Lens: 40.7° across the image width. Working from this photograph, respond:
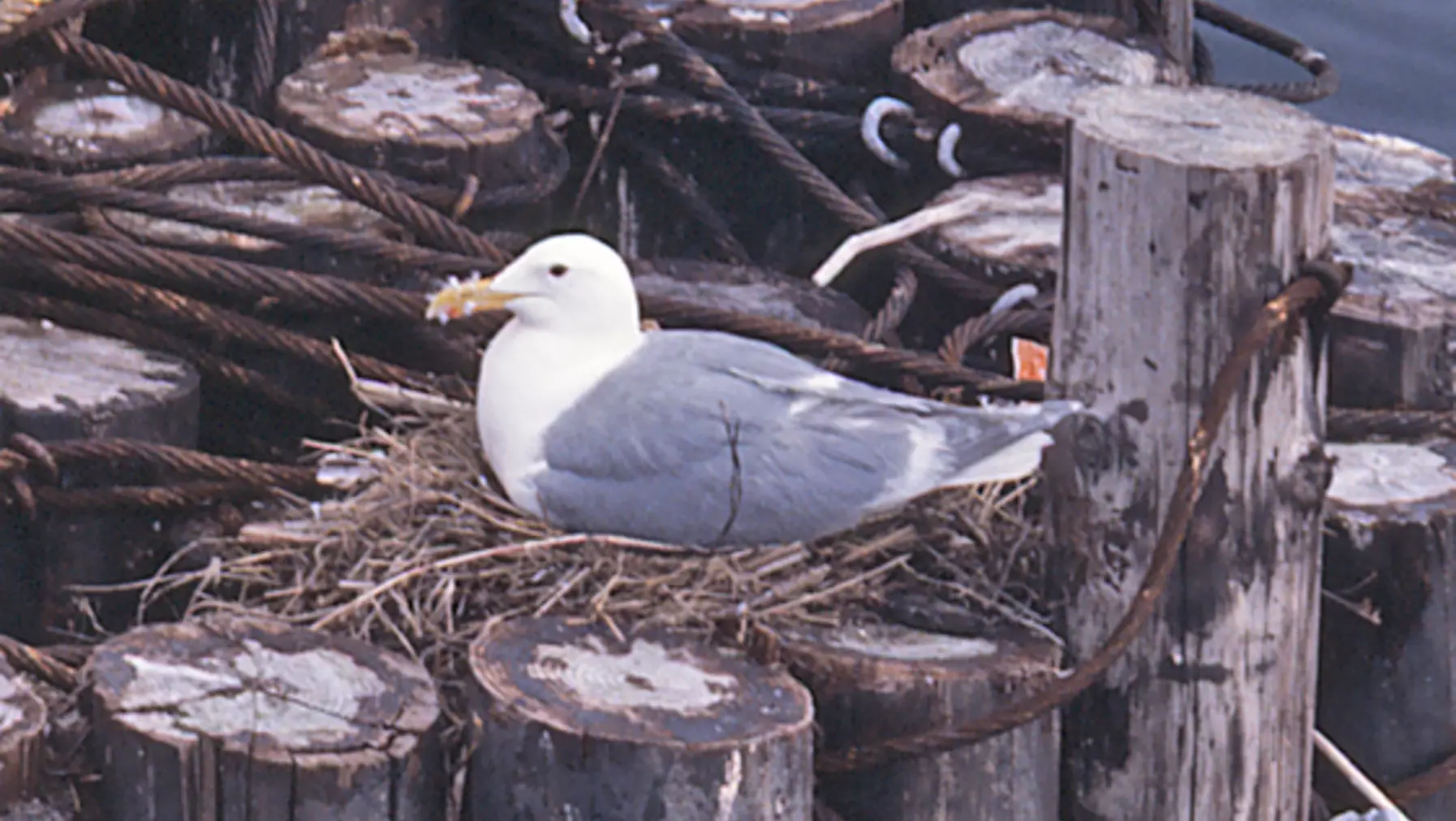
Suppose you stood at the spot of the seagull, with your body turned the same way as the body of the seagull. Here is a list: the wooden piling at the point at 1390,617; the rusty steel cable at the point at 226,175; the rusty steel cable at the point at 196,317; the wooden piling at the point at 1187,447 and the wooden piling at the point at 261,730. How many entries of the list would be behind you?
2

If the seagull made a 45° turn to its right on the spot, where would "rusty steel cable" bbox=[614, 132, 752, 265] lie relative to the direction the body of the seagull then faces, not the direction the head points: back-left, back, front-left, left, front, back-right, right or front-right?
front-right

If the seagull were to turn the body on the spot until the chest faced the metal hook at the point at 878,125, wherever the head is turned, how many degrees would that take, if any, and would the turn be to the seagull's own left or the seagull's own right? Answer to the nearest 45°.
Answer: approximately 90° to the seagull's own right

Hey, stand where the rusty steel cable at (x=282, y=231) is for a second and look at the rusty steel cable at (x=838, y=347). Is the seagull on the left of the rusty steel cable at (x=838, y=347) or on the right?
right

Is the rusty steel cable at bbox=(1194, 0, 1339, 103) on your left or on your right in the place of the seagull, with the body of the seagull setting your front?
on your right

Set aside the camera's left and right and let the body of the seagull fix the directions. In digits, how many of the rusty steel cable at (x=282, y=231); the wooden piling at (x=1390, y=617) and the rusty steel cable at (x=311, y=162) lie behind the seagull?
1

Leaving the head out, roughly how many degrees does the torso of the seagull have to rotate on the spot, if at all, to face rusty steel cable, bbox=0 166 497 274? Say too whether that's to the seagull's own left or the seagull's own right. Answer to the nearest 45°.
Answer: approximately 45° to the seagull's own right

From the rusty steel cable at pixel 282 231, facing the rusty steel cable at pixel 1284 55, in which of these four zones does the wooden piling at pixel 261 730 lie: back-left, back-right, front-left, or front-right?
back-right

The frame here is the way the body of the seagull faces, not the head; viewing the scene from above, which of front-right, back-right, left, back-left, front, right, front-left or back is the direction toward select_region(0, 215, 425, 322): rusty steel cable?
front-right

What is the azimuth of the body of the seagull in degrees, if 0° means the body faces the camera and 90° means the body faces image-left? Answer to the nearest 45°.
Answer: approximately 90°

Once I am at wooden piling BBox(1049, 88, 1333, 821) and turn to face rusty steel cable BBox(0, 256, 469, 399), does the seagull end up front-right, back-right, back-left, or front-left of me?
front-left

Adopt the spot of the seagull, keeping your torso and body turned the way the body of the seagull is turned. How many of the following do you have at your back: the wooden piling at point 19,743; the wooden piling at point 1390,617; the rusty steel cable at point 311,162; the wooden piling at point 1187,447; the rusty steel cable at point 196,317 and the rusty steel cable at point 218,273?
2

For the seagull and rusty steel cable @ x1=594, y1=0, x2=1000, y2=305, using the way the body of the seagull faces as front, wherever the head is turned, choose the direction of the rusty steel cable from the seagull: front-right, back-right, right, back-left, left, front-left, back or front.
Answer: right

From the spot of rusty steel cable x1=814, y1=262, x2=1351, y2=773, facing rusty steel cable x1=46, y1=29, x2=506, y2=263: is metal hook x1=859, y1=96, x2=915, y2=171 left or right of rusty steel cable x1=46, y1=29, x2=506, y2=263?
right

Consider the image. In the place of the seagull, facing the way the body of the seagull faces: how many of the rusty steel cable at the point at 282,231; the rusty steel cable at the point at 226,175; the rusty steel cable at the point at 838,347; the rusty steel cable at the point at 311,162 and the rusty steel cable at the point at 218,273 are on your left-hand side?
0

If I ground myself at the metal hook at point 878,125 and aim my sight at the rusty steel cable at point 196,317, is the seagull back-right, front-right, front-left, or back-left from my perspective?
front-left

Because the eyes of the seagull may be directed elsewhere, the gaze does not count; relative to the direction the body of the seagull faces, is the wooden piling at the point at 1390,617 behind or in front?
behind

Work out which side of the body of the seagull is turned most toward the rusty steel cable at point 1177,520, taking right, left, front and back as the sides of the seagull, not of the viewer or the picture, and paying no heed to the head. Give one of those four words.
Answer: back
